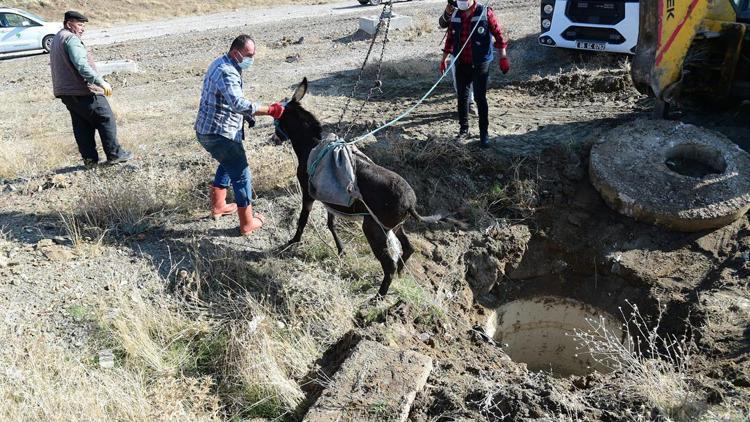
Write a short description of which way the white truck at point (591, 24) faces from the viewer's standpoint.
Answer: facing the viewer

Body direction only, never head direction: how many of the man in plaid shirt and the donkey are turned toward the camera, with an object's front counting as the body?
0

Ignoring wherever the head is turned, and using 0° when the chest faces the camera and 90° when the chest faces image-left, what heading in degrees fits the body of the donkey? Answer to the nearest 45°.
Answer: approximately 135°

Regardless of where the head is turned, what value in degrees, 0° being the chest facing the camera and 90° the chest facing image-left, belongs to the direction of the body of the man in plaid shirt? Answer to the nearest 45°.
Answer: approximately 270°

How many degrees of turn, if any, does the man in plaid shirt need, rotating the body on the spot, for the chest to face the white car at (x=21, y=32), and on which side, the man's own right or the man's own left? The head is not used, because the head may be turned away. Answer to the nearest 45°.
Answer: approximately 90° to the man's own left

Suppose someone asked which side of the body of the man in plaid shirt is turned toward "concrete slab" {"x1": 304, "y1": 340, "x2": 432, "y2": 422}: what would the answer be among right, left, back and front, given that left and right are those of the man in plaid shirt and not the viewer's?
right

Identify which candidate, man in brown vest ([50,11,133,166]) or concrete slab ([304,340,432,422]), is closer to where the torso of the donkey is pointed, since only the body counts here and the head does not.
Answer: the man in brown vest

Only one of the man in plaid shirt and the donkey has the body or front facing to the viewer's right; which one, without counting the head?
the man in plaid shirt

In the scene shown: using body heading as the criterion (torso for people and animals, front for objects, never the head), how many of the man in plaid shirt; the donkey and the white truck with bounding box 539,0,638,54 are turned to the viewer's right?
1

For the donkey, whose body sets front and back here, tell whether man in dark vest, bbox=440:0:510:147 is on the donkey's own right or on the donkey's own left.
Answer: on the donkey's own right

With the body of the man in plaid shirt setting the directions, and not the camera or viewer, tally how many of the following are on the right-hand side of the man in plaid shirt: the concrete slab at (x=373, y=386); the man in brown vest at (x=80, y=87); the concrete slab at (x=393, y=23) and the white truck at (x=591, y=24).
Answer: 1

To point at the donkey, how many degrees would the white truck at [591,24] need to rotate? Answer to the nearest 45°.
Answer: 0° — it already faces it

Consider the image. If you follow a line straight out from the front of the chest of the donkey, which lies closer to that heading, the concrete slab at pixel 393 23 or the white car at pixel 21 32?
the white car

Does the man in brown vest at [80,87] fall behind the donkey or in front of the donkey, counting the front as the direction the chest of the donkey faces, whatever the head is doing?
in front
